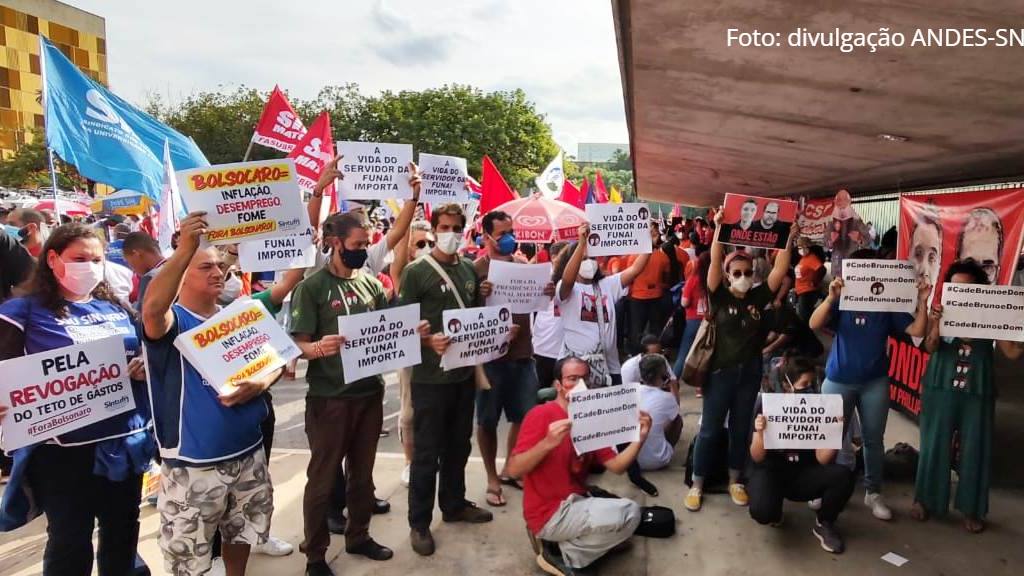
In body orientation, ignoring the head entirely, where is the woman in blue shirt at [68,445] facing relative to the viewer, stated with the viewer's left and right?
facing the viewer and to the right of the viewer

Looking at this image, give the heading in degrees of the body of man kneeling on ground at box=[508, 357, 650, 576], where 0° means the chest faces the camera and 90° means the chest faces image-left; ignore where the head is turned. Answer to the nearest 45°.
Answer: approximately 315°

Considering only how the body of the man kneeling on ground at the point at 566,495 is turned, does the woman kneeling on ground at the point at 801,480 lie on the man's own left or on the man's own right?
on the man's own left

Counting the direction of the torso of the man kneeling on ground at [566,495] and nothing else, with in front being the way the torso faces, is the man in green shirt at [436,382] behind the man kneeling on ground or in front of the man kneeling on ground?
behind

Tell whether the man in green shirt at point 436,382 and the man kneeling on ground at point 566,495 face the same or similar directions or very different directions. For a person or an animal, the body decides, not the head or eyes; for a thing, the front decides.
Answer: same or similar directions

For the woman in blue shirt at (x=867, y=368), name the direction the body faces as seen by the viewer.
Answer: toward the camera

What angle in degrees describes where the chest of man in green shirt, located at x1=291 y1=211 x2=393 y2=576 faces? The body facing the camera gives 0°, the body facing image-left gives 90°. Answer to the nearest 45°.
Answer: approximately 315°

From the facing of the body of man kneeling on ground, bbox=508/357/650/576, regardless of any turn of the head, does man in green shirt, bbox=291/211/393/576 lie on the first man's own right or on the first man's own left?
on the first man's own right

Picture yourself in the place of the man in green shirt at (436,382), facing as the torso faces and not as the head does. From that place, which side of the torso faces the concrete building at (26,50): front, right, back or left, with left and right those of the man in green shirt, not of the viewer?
back

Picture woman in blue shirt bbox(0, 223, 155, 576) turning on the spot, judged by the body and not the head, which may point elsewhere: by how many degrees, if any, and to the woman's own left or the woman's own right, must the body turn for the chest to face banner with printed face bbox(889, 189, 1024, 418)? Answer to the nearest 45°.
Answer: approximately 45° to the woman's own left

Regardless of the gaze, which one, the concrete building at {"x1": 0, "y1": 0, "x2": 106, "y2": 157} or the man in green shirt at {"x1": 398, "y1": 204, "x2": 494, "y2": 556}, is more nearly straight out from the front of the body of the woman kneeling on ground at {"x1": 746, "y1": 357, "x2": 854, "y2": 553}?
the man in green shirt

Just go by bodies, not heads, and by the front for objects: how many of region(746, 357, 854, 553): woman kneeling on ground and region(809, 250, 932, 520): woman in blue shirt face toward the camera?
2

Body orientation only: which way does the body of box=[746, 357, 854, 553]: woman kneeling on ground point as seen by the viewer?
toward the camera

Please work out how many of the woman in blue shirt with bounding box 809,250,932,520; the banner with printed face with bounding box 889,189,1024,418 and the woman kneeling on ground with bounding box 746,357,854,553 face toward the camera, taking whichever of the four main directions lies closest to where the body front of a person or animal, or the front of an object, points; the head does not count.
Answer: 3

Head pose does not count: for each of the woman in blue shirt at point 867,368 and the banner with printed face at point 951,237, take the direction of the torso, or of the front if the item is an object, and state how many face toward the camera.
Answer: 2

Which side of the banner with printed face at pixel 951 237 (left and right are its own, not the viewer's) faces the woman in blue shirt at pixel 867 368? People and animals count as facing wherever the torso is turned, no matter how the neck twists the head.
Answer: front

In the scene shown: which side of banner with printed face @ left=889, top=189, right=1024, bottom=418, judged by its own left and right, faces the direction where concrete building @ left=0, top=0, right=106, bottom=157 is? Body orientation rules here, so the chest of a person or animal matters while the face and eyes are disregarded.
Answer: right
